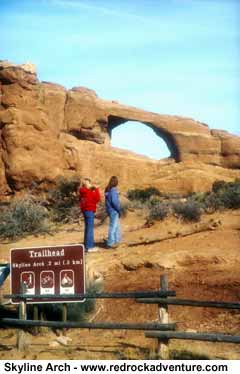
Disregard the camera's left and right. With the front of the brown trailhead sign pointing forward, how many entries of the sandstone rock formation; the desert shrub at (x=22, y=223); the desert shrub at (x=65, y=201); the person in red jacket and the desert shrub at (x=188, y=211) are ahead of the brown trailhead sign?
0

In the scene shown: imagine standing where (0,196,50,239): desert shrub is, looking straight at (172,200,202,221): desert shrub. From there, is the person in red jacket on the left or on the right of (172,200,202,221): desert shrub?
right

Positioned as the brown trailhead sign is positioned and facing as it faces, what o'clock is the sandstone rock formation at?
The sandstone rock formation is roughly at 6 o'clock from the brown trailhead sign.

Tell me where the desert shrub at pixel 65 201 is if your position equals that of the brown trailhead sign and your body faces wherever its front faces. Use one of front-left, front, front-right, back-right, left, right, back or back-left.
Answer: back

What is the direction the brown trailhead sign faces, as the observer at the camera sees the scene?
facing the viewer

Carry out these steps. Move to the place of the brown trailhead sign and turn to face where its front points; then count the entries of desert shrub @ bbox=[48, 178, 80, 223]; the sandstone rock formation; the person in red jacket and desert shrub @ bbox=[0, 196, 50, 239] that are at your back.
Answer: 4

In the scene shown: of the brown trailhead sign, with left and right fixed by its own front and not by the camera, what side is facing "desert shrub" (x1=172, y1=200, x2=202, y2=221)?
back

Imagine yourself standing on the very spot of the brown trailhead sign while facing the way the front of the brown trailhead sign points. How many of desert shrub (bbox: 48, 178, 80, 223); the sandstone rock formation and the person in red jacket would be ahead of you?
0

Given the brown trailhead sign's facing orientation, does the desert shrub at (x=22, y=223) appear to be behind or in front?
behind

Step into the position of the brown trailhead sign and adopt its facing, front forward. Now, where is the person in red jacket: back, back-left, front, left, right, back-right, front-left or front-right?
back
